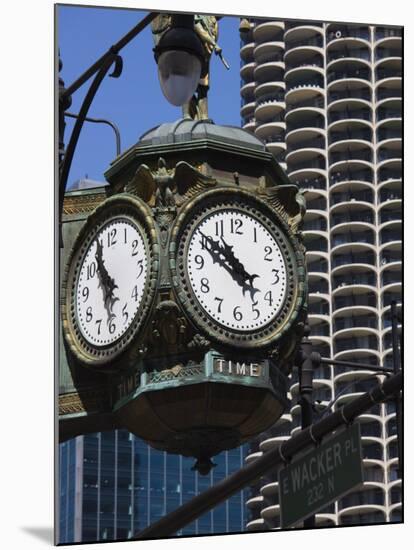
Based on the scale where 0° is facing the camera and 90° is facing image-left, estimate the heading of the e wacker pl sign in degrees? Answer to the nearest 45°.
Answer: approximately 45°

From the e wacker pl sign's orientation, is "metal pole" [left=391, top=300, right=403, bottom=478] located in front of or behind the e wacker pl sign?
behind
